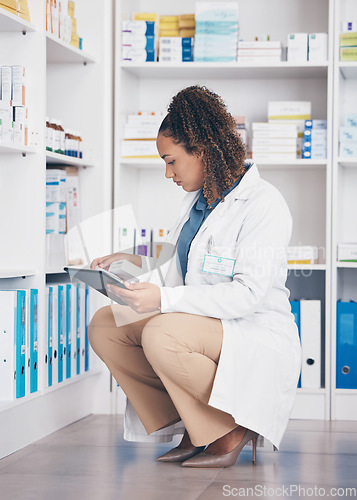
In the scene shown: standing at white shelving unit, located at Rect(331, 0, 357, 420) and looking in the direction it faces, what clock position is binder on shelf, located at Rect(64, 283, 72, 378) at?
The binder on shelf is roughly at 2 o'clock from the white shelving unit.

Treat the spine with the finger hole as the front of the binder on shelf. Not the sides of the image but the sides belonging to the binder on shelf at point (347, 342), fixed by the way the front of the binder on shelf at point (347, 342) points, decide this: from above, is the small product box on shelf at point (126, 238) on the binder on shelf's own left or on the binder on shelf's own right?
on the binder on shelf's own right

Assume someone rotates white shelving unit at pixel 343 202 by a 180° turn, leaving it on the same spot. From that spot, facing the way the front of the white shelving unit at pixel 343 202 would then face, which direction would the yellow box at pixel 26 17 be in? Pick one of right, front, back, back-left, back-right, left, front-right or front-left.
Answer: back-left

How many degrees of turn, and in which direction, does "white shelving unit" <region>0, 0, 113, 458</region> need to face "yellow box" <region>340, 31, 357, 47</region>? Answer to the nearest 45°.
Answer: approximately 45° to its left

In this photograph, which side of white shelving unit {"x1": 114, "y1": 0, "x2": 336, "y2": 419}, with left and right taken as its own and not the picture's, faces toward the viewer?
front

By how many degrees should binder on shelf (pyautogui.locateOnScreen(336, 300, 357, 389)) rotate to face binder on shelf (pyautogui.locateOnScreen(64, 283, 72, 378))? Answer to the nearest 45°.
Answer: approximately 45° to its right

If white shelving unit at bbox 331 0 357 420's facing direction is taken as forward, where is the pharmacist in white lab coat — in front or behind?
in front

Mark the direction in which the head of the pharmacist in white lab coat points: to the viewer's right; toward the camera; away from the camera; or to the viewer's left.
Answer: to the viewer's left

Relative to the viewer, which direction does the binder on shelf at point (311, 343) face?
toward the camera
